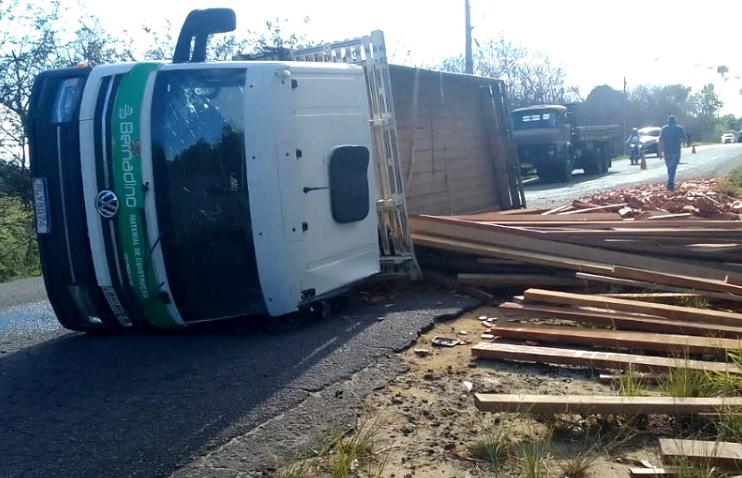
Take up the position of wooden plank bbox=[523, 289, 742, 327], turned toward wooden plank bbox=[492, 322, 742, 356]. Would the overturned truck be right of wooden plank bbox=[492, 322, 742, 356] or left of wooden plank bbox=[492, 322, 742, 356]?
right

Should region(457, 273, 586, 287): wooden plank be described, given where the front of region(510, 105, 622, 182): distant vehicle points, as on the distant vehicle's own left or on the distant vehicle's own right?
on the distant vehicle's own left

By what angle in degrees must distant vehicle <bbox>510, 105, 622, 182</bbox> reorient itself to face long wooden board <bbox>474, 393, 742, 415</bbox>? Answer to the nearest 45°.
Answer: approximately 45° to its left

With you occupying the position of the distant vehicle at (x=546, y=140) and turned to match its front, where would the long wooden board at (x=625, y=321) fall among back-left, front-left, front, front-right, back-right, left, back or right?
front-left

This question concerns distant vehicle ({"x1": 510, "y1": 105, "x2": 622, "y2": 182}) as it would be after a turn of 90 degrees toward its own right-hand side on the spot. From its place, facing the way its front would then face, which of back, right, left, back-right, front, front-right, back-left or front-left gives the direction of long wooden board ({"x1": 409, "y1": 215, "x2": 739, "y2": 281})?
back-left

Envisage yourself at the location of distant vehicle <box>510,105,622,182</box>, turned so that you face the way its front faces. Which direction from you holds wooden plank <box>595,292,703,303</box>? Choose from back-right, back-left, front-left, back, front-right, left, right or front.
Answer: front-left

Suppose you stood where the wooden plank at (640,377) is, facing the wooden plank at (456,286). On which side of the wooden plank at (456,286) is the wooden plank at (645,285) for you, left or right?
right

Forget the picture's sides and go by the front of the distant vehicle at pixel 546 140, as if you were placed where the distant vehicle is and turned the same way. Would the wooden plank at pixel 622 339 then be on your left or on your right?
on your left

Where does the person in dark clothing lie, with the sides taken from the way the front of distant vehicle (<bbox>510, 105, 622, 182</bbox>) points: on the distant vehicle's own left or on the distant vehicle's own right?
on the distant vehicle's own left

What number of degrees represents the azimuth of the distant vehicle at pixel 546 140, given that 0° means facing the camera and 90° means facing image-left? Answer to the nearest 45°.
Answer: approximately 45°

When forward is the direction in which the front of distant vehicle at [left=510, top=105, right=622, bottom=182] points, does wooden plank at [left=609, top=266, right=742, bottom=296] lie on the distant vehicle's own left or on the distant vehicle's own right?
on the distant vehicle's own left
